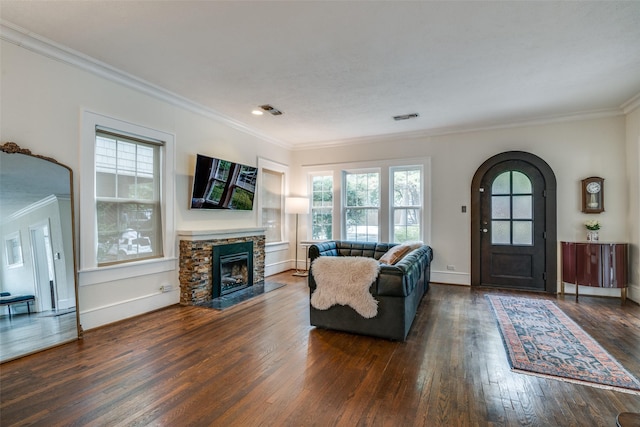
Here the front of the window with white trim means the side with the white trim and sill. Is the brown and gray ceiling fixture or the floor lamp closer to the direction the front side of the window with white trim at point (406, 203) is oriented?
the brown and gray ceiling fixture

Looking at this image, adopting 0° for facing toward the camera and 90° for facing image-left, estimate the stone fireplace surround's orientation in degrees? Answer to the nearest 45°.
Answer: approximately 315°

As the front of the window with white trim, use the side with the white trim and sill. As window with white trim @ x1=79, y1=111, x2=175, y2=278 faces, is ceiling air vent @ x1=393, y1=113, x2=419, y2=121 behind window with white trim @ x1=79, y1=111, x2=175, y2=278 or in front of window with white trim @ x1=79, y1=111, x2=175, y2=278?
in front

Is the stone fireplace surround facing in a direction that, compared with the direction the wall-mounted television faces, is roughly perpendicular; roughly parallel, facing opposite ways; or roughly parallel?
roughly parallel

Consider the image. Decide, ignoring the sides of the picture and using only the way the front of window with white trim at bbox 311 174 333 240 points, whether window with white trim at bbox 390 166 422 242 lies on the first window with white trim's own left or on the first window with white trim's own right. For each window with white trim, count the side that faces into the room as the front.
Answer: on the first window with white trim's own left

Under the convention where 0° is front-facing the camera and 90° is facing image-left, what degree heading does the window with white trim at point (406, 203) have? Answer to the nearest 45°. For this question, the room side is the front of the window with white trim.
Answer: approximately 0°

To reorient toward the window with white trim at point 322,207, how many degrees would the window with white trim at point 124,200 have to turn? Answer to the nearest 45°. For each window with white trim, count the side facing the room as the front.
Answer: approximately 45° to its left

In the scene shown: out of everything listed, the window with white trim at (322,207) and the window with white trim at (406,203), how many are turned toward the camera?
2

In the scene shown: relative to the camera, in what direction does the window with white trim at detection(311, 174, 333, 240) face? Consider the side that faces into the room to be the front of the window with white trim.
facing the viewer

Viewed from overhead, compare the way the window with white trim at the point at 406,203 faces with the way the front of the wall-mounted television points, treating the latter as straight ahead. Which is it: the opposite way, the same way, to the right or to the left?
to the right

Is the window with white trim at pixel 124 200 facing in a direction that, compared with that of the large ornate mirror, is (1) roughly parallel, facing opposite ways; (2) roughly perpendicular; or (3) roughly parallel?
roughly parallel

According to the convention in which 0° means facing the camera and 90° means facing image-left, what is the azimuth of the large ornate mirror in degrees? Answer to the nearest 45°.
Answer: approximately 315°

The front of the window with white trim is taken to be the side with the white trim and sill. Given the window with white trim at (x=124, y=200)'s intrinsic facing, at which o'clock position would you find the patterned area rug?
The patterned area rug is roughly at 12 o'clock from the window with white trim.

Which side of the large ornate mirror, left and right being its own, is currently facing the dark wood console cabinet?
front

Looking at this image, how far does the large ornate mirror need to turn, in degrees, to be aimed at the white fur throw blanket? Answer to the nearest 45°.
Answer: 0° — it already faces it

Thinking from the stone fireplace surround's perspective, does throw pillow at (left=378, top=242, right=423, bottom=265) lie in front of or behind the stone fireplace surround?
in front

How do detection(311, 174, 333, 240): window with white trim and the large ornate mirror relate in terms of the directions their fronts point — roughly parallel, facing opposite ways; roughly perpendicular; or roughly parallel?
roughly perpendicular

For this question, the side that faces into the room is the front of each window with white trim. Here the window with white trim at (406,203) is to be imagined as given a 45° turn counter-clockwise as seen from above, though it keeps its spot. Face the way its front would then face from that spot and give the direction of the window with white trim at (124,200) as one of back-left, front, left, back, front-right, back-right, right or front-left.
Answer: right

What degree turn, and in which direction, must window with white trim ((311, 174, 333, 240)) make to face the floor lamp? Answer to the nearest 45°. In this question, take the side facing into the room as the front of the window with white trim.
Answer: approximately 45° to its right
